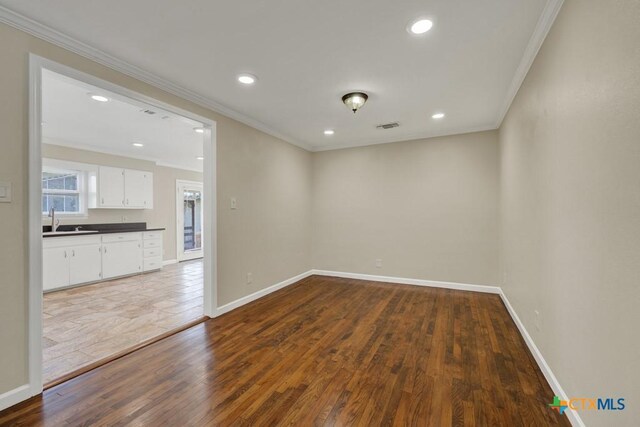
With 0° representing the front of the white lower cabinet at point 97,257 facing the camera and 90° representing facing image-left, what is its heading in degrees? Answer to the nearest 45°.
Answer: approximately 315°

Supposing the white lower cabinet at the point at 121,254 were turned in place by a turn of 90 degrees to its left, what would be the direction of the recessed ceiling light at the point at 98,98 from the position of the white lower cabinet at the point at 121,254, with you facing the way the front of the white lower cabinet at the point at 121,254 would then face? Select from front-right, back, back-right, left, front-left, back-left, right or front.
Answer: back-right

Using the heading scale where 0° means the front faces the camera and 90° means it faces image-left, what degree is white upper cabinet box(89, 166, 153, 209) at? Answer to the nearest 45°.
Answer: approximately 315°

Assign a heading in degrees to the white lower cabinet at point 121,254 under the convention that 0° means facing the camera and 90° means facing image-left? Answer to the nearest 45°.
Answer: approximately 315°

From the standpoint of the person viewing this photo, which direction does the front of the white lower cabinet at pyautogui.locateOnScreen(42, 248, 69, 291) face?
facing the viewer and to the right of the viewer

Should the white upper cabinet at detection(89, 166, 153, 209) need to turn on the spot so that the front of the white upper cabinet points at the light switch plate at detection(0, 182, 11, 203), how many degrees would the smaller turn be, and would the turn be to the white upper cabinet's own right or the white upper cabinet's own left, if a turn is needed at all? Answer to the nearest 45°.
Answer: approximately 45° to the white upper cabinet's own right

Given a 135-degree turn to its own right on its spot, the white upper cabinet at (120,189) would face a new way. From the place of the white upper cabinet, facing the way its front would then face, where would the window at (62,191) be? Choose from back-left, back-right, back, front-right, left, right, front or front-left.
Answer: front

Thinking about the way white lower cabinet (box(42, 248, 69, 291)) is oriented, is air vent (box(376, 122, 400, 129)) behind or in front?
in front

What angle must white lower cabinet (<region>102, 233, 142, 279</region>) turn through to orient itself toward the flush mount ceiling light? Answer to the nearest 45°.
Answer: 0° — it already faces it
